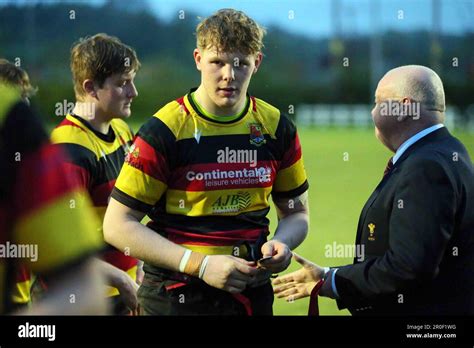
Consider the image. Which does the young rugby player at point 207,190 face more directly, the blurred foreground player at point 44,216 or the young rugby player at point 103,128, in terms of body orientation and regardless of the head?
the blurred foreground player

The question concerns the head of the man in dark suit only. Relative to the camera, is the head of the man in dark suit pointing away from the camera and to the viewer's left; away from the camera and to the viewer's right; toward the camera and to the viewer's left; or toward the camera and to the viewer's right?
away from the camera and to the viewer's left

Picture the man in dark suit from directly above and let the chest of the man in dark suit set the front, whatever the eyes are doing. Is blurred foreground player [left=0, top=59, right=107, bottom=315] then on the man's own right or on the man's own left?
on the man's own left

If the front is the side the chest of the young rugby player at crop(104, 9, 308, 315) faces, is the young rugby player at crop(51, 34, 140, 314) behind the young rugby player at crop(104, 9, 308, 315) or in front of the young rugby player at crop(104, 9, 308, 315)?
behind

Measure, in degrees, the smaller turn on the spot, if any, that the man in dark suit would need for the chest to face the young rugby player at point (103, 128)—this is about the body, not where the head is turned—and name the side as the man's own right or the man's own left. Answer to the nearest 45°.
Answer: approximately 45° to the man's own right

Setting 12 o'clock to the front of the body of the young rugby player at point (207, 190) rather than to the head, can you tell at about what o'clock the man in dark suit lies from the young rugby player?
The man in dark suit is roughly at 9 o'clock from the young rugby player.

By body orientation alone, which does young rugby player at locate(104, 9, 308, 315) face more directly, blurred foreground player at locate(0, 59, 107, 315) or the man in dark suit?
the blurred foreground player

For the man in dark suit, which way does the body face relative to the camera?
to the viewer's left
